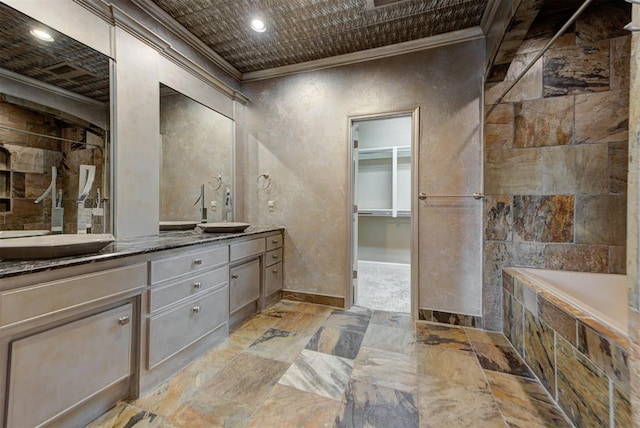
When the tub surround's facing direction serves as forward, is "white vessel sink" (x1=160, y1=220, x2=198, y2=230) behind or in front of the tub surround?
in front

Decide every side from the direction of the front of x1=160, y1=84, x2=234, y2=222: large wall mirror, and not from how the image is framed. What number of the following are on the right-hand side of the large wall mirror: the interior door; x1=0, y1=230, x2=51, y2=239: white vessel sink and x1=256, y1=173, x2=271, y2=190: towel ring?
1

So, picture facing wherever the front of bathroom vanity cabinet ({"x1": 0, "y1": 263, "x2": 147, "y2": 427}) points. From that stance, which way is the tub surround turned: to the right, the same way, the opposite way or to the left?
the opposite way

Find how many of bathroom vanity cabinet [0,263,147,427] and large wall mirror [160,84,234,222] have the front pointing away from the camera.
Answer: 0

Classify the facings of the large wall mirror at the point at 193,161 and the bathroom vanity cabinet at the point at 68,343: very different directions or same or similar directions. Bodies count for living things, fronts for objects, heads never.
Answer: same or similar directions

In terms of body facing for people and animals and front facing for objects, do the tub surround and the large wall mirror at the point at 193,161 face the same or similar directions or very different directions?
very different directions

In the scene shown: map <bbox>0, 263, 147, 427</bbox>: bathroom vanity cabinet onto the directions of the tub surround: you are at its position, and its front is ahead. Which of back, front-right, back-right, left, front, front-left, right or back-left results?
front

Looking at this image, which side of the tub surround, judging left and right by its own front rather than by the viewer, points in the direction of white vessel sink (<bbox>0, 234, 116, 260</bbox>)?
front

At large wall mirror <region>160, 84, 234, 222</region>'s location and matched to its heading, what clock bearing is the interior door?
The interior door is roughly at 11 o'clock from the large wall mirror.

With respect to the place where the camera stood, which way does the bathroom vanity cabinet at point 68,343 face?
facing the viewer and to the right of the viewer

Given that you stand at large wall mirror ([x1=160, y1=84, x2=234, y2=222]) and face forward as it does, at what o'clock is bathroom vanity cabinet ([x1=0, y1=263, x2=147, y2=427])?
The bathroom vanity cabinet is roughly at 2 o'clock from the large wall mirror.

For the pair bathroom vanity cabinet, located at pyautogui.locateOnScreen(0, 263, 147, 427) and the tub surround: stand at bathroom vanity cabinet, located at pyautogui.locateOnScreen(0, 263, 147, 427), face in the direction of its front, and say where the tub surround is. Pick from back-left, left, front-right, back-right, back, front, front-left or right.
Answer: front

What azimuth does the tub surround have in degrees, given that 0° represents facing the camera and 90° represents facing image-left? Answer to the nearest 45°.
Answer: approximately 45°
